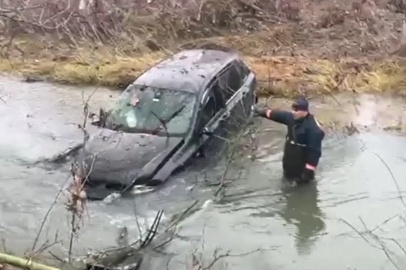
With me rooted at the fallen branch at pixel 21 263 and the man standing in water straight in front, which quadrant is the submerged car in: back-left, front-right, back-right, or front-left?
front-left

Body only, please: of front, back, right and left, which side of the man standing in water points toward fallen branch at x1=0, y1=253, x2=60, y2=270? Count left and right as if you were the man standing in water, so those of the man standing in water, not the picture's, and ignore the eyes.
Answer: front

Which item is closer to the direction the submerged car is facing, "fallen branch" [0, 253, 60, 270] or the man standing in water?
the fallen branch

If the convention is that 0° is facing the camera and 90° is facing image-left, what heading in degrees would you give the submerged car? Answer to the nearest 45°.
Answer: approximately 45°

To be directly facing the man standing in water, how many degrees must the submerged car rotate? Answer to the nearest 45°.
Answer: approximately 135° to its left

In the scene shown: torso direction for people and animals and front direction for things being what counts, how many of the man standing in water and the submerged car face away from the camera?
0

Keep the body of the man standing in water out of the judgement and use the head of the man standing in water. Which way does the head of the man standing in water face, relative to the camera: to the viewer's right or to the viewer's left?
to the viewer's left

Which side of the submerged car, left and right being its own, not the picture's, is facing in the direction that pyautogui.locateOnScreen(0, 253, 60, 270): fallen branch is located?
front

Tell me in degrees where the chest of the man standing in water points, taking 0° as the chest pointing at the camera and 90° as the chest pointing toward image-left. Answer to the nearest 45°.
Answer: approximately 45°

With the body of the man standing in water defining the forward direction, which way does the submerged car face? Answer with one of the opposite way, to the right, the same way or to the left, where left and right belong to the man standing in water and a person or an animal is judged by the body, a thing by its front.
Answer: the same way

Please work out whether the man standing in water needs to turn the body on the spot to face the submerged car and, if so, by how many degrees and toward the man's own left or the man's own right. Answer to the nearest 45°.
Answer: approximately 45° to the man's own right
